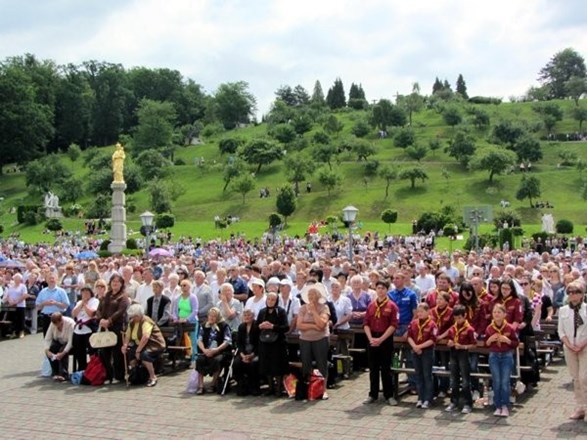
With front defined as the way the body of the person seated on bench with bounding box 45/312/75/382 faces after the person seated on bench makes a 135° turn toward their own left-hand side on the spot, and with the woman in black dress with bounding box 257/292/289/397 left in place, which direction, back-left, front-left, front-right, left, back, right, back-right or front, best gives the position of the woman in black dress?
right

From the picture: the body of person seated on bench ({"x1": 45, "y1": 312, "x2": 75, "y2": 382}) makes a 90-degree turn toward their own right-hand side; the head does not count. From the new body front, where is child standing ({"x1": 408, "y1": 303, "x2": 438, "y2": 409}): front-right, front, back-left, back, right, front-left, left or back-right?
back-left

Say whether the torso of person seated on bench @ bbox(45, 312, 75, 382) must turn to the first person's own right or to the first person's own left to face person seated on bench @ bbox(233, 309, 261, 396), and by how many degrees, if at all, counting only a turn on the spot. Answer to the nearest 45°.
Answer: approximately 45° to the first person's own left

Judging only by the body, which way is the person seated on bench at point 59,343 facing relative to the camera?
toward the camera

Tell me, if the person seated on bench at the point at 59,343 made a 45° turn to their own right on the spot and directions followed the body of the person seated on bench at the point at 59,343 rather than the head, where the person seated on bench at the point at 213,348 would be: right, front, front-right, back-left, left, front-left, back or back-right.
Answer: left

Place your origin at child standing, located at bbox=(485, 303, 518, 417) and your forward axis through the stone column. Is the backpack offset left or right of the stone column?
left

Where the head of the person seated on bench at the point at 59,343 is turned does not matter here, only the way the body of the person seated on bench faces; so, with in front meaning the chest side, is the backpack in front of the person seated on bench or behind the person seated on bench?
in front

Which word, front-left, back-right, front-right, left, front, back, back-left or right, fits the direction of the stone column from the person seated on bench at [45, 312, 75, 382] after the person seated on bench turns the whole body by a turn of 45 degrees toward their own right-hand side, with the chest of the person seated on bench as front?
back-right
